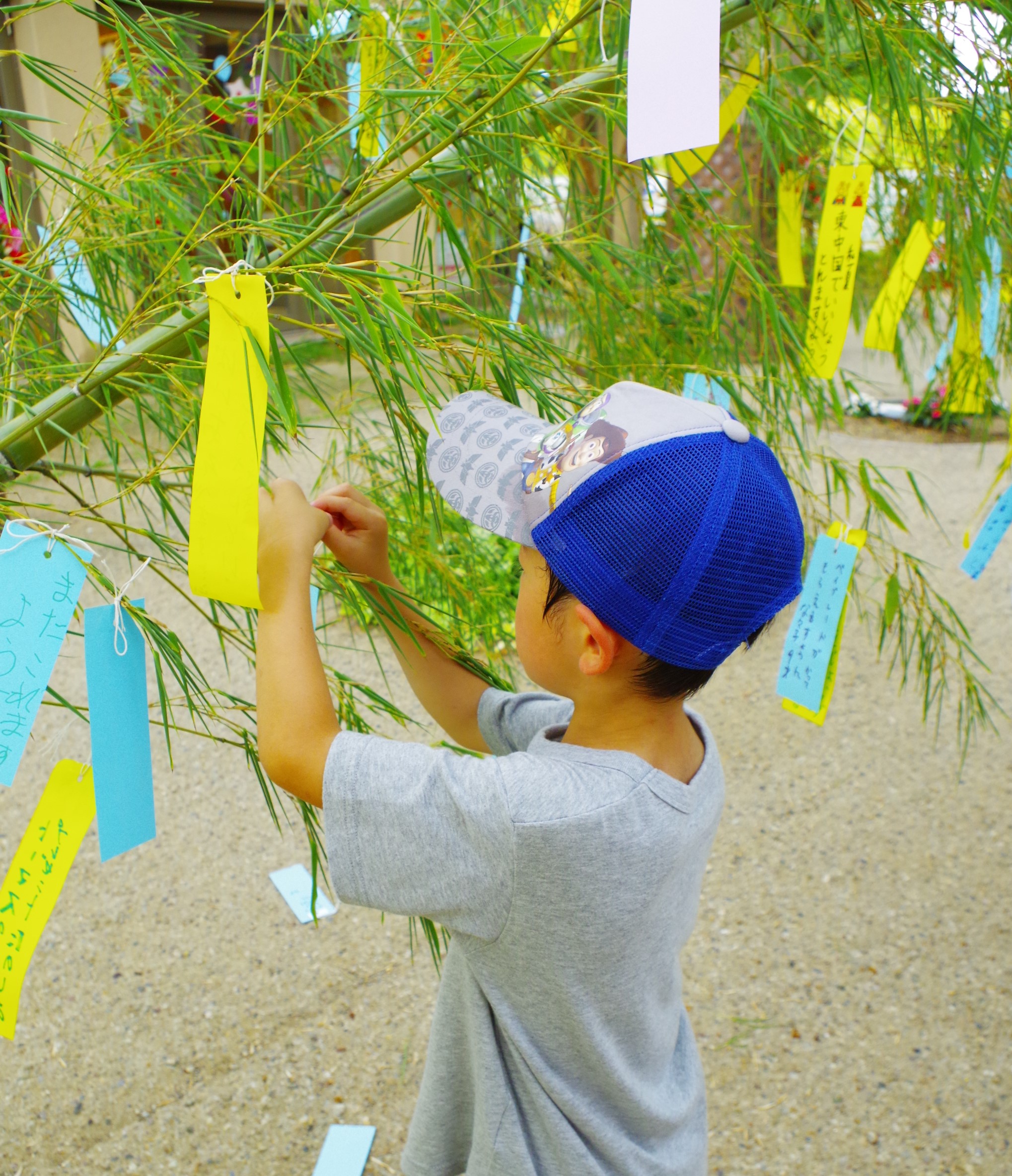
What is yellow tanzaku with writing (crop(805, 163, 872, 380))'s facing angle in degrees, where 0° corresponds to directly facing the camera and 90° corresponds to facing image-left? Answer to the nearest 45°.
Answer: approximately 0°

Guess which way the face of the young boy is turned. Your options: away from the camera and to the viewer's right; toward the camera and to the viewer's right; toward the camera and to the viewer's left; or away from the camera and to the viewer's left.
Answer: away from the camera and to the viewer's left

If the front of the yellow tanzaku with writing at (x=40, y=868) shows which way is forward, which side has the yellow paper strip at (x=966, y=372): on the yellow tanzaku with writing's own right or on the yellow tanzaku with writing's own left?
on the yellow tanzaku with writing's own left

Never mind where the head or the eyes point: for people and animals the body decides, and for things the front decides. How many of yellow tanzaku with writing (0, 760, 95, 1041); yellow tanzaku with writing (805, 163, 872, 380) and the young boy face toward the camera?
2
